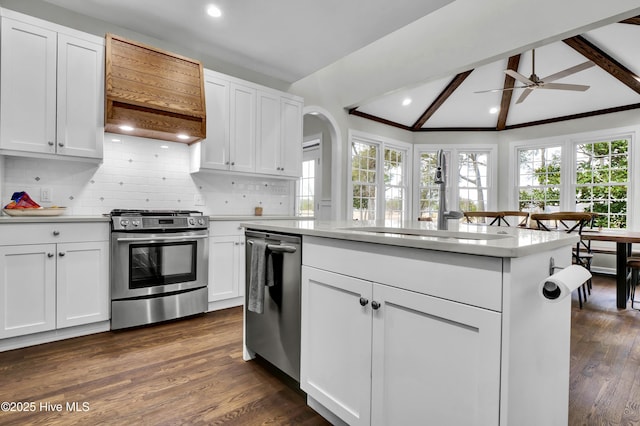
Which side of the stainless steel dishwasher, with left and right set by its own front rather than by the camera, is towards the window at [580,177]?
back

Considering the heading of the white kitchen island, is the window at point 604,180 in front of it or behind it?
behind

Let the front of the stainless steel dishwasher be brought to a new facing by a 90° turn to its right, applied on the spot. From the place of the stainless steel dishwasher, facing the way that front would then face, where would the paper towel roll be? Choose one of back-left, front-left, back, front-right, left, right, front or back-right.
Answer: back

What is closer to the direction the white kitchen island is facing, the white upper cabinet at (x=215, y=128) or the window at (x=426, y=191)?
the white upper cabinet

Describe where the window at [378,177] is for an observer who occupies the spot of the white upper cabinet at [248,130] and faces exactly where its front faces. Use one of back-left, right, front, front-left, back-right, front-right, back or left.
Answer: left

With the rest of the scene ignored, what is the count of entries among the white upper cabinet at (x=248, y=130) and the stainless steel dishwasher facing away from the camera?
0

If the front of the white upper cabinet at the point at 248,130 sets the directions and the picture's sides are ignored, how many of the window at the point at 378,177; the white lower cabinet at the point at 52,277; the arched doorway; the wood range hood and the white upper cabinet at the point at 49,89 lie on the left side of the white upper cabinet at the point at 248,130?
2

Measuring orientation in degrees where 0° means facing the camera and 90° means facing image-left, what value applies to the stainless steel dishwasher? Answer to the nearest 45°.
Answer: approximately 45°

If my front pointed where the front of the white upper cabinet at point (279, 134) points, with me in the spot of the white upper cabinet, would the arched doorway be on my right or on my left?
on my left

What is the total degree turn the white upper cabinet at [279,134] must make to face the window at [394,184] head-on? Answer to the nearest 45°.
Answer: approximately 90° to its left

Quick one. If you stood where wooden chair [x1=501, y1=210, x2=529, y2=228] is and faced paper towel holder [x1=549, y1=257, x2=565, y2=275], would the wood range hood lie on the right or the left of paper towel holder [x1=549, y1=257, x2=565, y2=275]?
right

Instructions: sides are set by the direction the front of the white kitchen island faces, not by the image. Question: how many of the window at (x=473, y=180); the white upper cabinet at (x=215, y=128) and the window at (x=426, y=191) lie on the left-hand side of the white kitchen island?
0

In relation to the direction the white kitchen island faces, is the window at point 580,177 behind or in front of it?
behind

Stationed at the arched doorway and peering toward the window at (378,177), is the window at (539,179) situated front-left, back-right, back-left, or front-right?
front-right

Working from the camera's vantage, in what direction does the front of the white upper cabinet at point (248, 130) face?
facing the viewer and to the right of the viewer

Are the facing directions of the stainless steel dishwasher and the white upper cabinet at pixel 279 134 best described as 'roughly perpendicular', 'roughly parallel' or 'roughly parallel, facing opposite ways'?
roughly perpendicular

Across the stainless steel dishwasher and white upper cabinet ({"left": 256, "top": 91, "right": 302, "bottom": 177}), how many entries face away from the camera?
0
